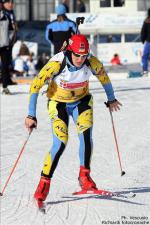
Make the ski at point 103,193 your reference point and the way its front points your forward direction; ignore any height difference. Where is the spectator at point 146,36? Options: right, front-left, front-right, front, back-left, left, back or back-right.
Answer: left

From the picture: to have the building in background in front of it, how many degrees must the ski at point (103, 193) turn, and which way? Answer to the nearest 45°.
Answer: approximately 90° to its left

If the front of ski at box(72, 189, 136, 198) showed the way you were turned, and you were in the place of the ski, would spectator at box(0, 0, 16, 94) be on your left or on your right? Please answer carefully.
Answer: on your left

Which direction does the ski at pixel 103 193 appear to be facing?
to the viewer's right

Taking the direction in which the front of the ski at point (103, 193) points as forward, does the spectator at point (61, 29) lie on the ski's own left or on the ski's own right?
on the ski's own left

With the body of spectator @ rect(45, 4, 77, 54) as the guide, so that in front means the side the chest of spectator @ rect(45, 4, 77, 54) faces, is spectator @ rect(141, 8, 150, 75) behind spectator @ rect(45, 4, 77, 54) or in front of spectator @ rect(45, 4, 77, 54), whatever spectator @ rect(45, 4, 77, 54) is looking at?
in front

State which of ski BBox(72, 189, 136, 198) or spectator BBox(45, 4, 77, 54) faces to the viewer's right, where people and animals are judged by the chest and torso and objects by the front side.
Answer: the ski
